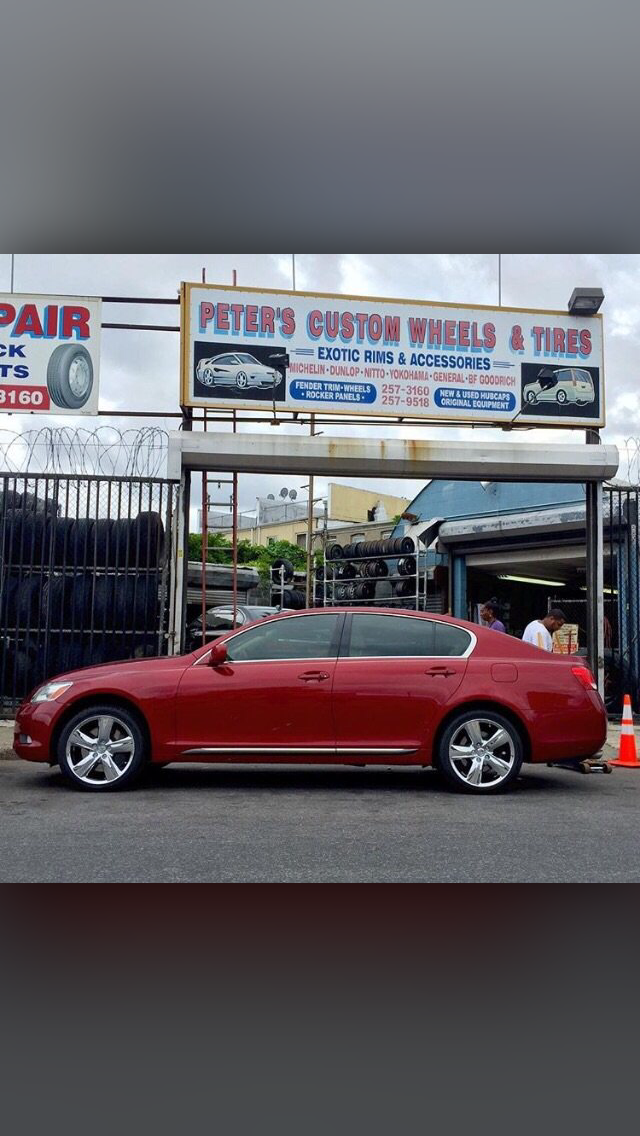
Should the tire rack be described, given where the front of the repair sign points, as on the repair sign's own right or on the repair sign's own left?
on the repair sign's own left

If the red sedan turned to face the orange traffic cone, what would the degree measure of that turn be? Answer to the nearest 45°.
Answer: approximately 135° to its right

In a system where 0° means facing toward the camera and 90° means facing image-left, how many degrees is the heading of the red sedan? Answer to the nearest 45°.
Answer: approximately 90°

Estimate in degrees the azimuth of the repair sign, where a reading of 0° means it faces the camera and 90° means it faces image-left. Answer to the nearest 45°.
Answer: approximately 0°

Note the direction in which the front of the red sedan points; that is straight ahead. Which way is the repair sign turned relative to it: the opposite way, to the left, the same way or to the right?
to the left

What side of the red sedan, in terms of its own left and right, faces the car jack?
back

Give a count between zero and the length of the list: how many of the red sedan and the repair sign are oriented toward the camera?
1

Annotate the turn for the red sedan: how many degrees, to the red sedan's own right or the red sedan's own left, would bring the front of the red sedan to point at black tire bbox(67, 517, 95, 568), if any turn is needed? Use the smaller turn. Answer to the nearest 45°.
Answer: approximately 45° to the red sedan's own right

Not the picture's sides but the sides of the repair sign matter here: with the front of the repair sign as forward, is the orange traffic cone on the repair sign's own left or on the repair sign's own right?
on the repair sign's own left

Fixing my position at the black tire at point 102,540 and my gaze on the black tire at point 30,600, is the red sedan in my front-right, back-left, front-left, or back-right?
back-left

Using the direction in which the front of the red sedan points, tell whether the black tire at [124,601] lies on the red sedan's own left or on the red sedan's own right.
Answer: on the red sedan's own right

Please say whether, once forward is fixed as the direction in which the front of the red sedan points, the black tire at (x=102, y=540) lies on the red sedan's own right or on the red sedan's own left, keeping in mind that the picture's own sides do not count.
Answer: on the red sedan's own right
